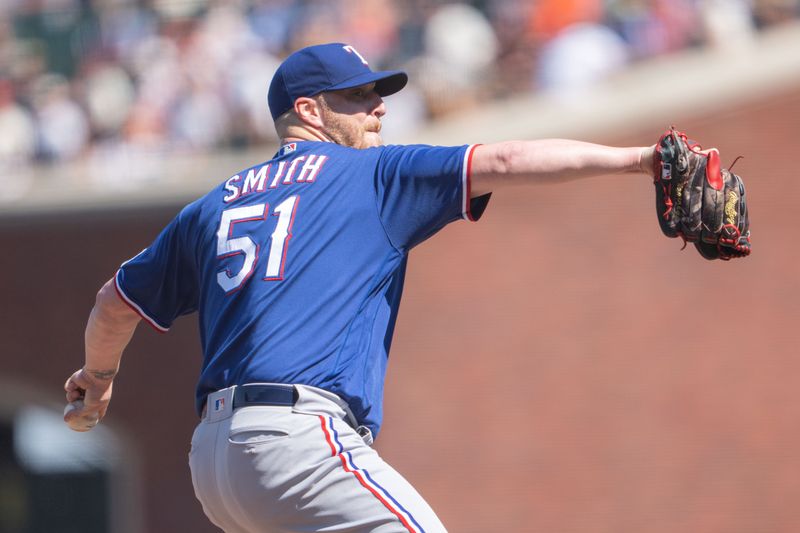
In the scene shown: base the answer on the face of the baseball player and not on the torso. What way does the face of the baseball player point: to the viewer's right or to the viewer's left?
to the viewer's right

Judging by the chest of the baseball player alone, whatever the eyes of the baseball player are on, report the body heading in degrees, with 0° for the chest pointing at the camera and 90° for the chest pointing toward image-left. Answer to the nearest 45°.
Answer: approximately 225°
